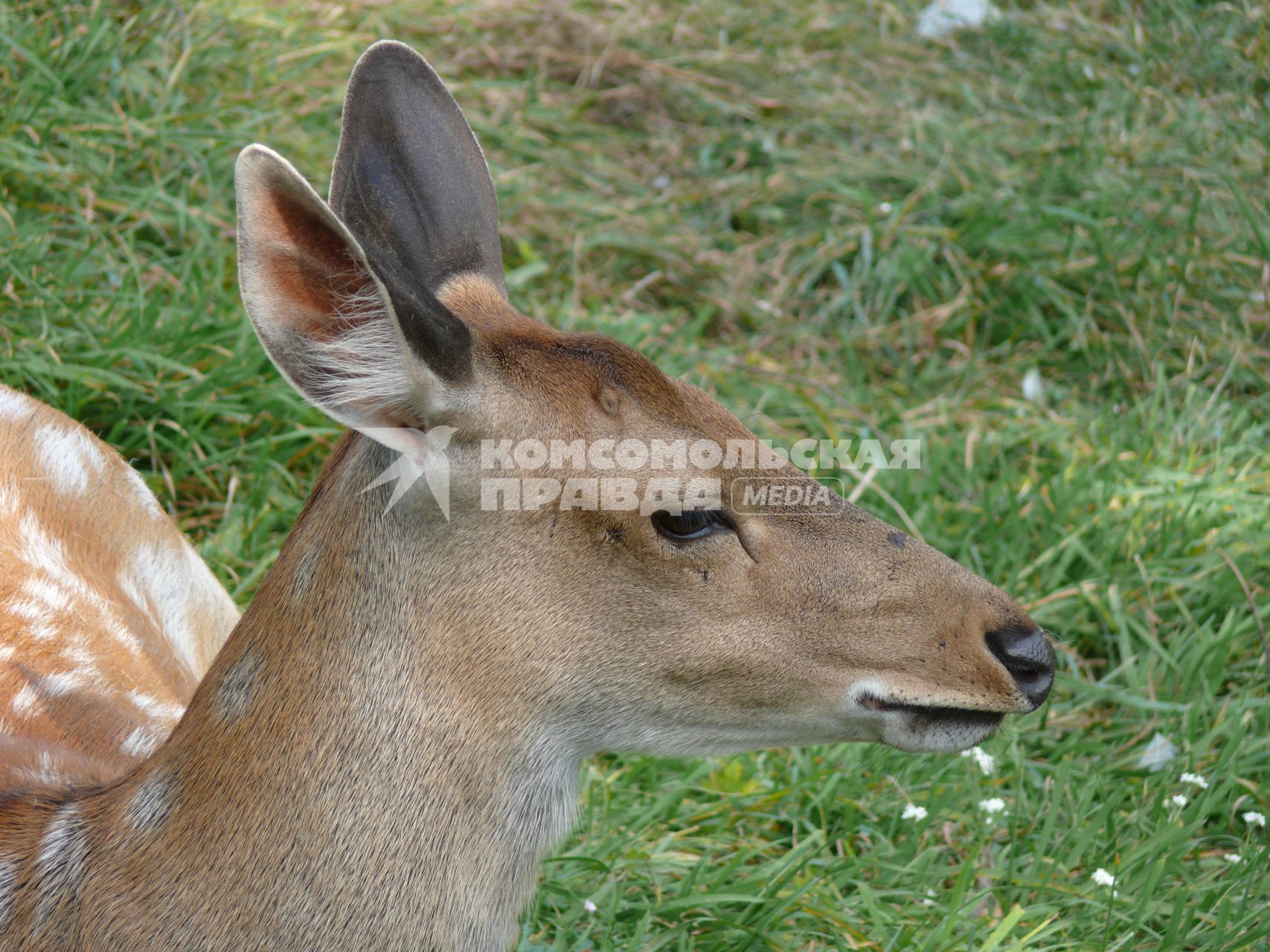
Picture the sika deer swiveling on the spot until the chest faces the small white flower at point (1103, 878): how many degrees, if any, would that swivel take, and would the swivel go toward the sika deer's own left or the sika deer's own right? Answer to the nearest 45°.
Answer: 0° — it already faces it

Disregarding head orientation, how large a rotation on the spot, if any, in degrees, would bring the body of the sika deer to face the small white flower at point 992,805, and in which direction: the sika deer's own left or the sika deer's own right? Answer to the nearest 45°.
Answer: approximately 45° to the sika deer's own left

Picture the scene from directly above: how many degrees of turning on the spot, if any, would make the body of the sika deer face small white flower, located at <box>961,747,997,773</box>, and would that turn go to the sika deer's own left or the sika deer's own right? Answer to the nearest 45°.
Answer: approximately 45° to the sika deer's own left

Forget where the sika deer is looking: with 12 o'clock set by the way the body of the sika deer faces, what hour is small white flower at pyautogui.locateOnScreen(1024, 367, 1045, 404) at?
The small white flower is roughly at 10 o'clock from the sika deer.

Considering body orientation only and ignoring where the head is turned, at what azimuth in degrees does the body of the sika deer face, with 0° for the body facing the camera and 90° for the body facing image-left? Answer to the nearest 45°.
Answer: approximately 270°
